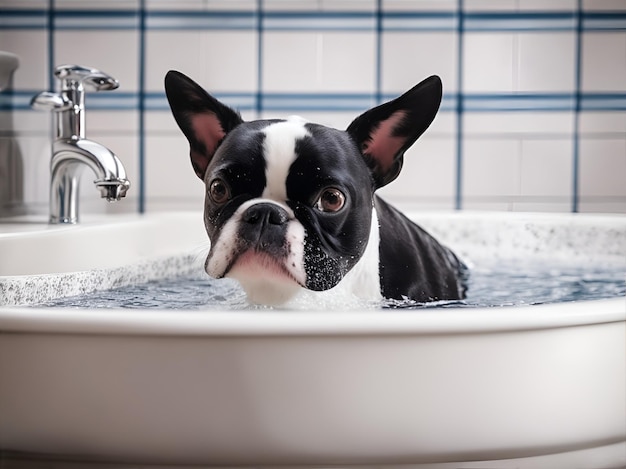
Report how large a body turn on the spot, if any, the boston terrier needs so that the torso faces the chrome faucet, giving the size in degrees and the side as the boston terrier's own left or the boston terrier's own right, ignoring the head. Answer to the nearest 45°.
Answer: approximately 90° to the boston terrier's own right

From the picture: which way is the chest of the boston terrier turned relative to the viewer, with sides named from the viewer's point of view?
facing the viewer and to the left of the viewer
